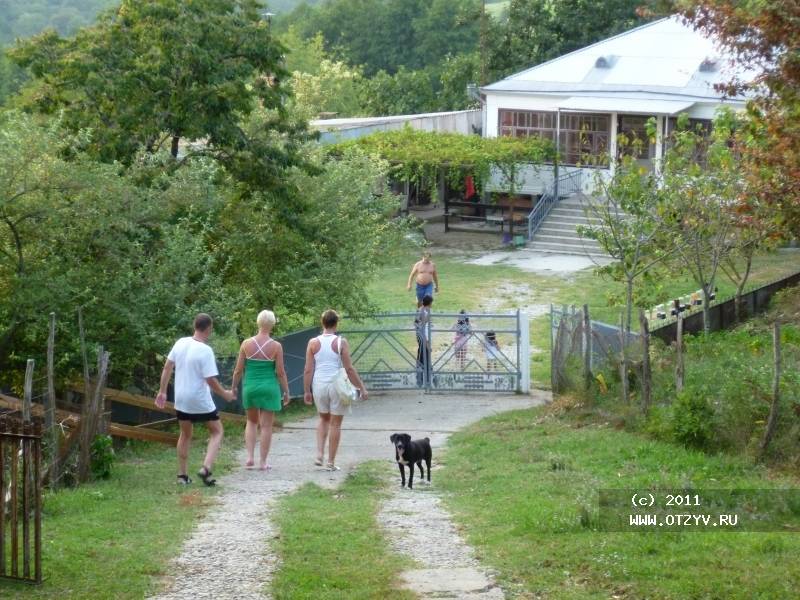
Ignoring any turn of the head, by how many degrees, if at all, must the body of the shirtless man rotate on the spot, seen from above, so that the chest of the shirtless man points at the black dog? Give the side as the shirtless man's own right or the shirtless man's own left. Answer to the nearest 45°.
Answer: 0° — they already face it

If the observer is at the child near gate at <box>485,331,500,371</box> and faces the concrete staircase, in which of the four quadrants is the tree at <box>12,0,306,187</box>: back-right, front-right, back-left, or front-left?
front-left

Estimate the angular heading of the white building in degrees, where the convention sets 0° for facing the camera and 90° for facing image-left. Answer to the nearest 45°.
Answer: approximately 0°

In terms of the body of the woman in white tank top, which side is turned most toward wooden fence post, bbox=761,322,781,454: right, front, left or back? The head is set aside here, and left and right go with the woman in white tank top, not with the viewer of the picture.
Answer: right

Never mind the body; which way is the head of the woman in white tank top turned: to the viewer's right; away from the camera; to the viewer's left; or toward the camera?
away from the camera

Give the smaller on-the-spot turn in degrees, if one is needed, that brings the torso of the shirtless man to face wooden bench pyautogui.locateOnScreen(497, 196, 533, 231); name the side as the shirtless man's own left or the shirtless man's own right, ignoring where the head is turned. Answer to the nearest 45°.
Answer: approximately 180°

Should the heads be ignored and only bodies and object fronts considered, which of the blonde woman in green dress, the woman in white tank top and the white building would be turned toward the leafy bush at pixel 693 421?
the white building

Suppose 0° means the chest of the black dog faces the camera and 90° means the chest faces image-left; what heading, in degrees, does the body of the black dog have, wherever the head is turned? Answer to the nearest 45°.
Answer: approximately 45°

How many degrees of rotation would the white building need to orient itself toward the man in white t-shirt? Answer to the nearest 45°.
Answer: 0° — it already faces them

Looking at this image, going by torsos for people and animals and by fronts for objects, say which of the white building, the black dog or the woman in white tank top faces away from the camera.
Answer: the woman in white tank top

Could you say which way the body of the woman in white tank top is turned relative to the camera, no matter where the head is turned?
away from the camera

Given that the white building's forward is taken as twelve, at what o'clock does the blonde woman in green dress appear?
The blonde woman in green dress is roughly at 12 o'clock from the white building.

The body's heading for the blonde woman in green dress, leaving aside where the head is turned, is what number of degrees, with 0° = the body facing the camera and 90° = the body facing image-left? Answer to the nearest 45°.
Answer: approximately 180°

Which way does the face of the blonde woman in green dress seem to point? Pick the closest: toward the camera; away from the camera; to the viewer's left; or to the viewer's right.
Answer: away from the camera

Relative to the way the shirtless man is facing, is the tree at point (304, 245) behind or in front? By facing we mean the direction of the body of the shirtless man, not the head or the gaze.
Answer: in front
